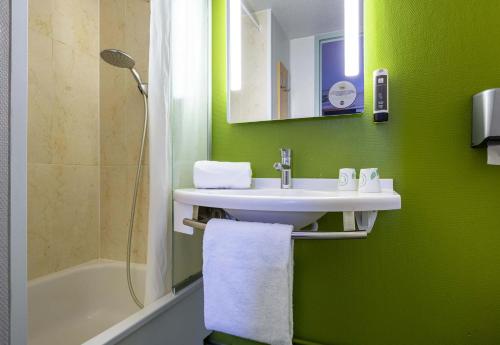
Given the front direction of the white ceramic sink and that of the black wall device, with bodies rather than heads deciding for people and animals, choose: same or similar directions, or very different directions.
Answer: same or similar directions

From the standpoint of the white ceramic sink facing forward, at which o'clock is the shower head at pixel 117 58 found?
The shower head is roughly at 4 o'clock from the white ceramic sink.

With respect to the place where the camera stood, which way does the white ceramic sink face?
facing the viewer

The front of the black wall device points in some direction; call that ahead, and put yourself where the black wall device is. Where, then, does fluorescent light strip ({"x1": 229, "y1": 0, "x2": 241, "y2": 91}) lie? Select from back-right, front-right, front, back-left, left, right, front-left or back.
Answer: right

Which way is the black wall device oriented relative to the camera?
toward the camera

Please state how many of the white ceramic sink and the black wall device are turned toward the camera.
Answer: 2
